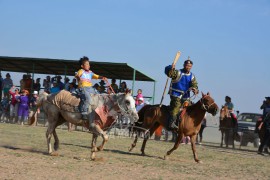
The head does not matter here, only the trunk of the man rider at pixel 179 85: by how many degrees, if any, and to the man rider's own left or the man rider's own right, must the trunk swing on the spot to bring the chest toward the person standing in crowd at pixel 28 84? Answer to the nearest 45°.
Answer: approximately 180°

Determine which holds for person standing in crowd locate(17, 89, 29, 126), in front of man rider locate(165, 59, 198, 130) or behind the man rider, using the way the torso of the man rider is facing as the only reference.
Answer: behind

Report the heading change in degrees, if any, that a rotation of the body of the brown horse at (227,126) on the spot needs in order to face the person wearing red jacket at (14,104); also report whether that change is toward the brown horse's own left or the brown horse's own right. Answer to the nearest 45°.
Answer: approximately 45° to the brown horse's own right

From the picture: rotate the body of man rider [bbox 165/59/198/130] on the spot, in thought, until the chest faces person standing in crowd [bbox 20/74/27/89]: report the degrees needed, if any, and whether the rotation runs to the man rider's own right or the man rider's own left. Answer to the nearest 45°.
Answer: approximately 180°

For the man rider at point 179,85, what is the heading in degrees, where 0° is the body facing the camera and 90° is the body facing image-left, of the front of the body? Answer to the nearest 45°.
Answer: approximately 315°

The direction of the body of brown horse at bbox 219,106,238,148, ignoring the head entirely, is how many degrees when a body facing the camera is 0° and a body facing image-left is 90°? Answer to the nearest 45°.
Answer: approximately 45°

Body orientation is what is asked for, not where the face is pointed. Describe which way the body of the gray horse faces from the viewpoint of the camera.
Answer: to the viewer's right

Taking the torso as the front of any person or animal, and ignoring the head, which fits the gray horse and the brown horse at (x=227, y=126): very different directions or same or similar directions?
very different directions

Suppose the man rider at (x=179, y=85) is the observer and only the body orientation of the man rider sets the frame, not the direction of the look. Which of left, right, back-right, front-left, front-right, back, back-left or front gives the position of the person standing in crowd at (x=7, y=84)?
back

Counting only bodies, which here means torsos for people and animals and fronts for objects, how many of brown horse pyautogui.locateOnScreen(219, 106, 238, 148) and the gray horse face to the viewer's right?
1
